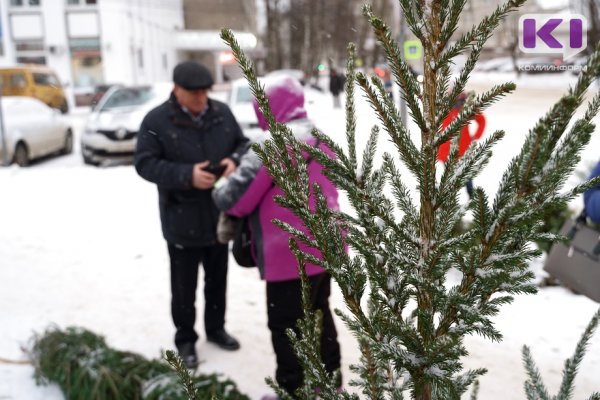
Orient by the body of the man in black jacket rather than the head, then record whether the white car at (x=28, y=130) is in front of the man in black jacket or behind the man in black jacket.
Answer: behind

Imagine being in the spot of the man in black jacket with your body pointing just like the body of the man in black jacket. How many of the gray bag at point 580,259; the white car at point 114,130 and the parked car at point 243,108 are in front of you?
1

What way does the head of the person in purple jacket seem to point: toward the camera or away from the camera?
away from the camera

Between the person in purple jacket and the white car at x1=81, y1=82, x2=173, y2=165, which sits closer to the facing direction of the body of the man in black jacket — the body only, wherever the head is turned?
the person in purple jacket

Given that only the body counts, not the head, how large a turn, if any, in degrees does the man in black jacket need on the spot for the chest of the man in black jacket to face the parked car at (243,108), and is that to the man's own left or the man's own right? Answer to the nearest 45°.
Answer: approximately 135° to the man's own left

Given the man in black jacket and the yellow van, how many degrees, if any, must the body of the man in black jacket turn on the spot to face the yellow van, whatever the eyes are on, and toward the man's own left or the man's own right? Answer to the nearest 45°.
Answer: approximately 135° to the man's own left

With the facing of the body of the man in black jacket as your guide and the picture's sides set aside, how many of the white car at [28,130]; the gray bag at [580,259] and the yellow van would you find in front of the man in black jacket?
1

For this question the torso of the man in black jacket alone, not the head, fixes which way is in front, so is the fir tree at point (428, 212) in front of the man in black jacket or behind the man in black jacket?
in front

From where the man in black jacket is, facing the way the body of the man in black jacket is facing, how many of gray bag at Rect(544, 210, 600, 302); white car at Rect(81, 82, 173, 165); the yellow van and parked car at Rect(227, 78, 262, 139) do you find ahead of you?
1

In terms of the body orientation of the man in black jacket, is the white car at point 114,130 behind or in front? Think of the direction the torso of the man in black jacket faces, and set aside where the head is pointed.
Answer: behind

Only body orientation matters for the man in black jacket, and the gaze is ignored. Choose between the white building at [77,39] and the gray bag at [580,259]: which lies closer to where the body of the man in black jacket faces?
the gray bag
